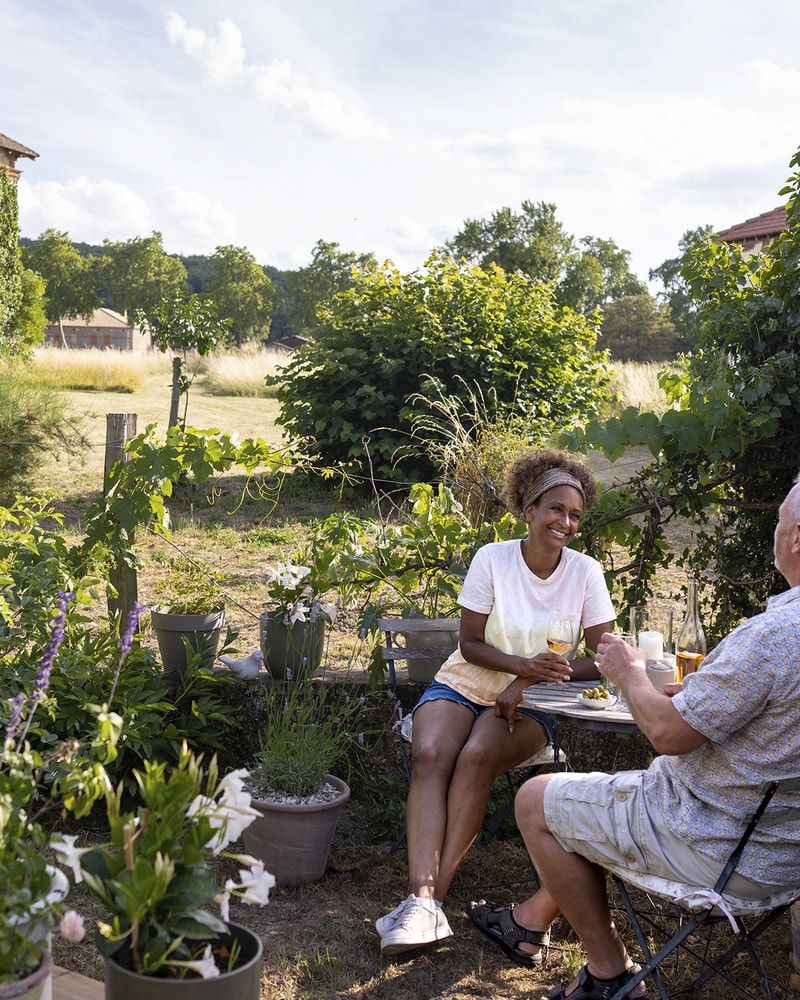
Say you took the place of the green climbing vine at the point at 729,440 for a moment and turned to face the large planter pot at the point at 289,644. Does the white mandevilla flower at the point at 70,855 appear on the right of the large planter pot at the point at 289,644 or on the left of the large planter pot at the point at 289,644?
left

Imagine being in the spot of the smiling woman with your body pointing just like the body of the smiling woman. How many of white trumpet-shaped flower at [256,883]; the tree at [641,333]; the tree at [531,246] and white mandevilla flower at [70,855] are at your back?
2

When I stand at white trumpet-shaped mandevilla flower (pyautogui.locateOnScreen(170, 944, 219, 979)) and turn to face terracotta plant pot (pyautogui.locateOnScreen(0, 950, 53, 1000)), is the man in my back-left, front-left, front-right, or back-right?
back-right

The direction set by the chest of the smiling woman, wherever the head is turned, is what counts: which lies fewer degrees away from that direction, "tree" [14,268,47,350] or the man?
the man

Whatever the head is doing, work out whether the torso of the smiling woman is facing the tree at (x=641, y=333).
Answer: no

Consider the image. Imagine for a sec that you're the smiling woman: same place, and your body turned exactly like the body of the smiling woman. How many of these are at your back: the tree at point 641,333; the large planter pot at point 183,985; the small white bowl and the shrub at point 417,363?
2

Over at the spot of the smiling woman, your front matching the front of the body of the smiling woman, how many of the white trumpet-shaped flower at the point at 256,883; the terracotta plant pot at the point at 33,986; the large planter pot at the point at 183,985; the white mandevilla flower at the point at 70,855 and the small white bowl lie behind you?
0

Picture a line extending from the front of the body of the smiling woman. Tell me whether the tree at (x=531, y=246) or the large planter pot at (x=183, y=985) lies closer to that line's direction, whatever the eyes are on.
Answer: the large planter pot

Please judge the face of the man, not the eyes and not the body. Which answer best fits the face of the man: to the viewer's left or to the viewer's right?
to the viewer's left

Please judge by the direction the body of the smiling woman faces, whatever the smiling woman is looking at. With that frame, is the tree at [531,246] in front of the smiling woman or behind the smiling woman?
behind

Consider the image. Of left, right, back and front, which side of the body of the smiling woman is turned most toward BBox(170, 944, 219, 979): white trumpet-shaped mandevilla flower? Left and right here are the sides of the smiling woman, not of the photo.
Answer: front

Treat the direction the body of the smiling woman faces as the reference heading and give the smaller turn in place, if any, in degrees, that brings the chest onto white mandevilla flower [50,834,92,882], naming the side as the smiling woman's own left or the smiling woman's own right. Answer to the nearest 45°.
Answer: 0° — they already face it

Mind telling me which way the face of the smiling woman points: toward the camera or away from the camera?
toward the camera

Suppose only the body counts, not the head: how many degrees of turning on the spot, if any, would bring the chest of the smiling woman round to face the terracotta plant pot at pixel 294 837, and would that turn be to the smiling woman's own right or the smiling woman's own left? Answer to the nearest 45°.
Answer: approximately 90° to the smiling woman's own right

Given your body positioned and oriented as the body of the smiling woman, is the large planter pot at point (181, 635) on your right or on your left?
on your right

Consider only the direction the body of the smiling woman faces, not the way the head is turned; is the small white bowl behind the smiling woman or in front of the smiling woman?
in front

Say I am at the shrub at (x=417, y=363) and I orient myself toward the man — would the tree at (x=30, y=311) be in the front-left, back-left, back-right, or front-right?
back-right

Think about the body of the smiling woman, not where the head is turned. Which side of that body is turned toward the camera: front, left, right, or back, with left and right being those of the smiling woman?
front

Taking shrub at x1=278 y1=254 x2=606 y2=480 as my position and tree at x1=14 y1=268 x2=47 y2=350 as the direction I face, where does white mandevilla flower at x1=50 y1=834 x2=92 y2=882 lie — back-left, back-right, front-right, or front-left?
back-left

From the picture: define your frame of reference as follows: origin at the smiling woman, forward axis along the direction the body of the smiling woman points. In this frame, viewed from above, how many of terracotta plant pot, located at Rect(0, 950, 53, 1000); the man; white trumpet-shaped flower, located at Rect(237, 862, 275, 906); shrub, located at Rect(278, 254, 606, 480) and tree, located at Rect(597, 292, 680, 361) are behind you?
2
